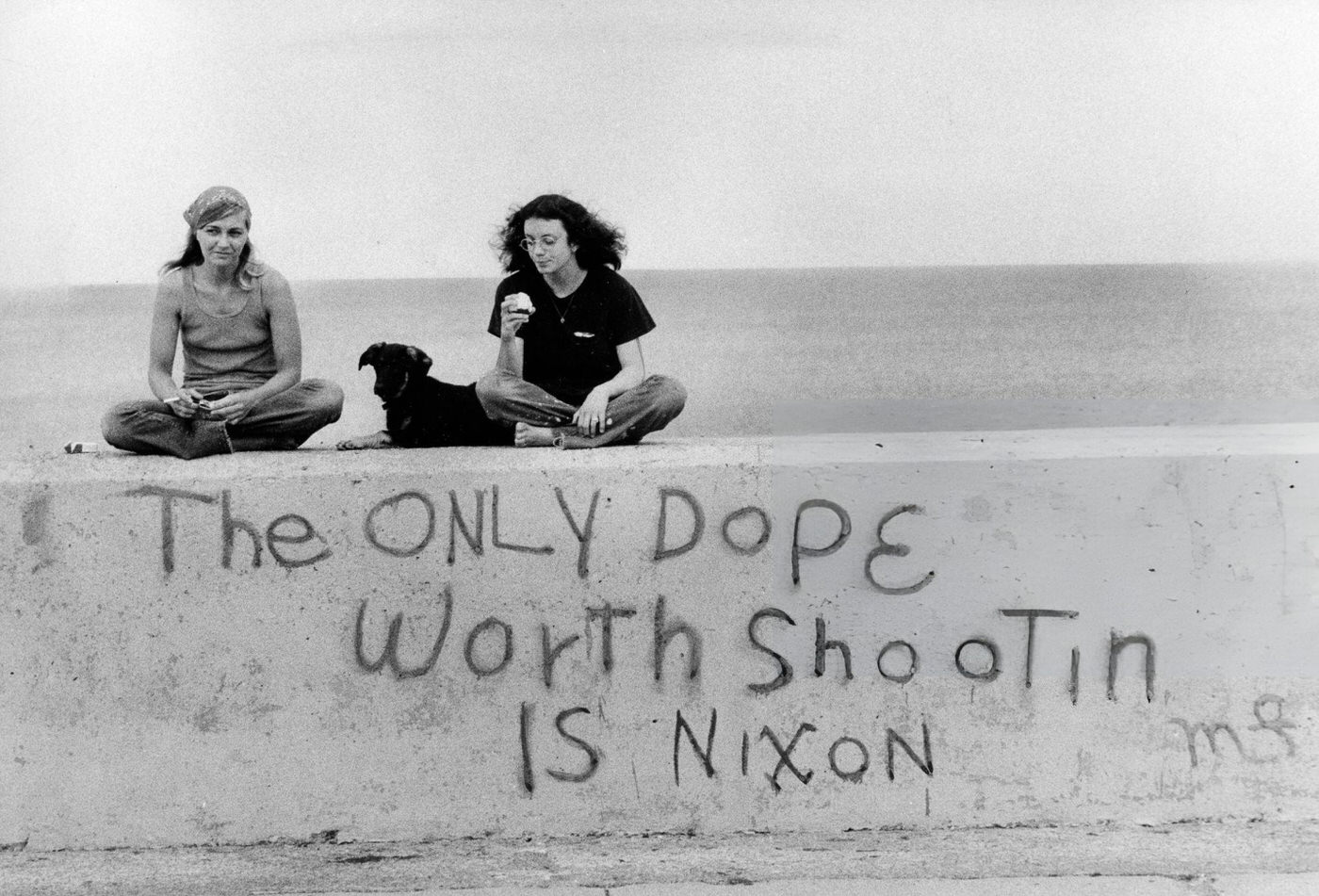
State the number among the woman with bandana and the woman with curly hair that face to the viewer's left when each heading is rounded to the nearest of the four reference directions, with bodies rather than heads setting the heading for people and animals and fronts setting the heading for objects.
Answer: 0

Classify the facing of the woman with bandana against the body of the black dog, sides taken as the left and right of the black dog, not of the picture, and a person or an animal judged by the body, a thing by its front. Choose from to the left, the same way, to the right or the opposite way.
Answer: to the left

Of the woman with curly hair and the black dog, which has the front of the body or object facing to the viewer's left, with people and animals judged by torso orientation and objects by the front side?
the black dog

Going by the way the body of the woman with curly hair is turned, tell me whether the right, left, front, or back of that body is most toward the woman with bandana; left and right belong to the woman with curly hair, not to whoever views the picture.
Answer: right

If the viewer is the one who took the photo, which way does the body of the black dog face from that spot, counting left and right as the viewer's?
facing to the left of the viewer

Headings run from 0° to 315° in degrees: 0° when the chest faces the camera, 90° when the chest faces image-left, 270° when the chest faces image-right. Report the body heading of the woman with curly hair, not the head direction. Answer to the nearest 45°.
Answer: approximately 0°

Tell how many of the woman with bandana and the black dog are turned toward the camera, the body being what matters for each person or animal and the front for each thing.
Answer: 1

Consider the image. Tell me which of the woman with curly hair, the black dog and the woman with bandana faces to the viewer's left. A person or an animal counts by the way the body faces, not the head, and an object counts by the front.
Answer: the black dog
